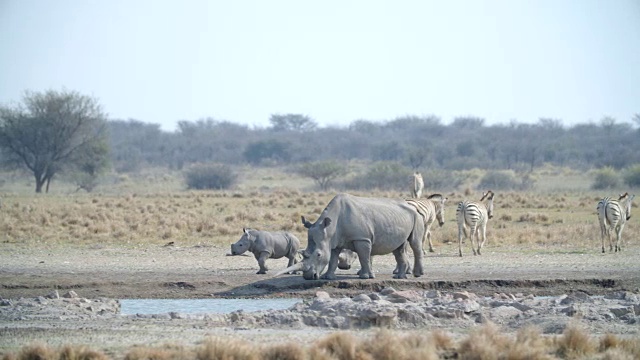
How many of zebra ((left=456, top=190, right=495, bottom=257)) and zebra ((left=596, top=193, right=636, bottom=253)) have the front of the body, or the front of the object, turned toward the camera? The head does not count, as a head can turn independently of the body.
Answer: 0

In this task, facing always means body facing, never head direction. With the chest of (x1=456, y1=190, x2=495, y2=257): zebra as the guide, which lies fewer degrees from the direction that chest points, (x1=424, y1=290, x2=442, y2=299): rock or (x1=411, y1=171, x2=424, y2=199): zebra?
the zebra

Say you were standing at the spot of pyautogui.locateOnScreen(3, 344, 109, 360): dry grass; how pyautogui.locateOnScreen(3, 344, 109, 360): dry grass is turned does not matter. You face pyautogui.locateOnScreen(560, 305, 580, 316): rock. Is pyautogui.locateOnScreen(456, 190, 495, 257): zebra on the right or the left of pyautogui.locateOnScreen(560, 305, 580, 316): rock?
left

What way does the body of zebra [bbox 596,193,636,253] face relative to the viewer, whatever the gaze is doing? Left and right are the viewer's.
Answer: facing away from the viewer and to the right of the viewer

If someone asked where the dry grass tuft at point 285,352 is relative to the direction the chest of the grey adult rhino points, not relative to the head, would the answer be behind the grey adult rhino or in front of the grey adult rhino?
in front

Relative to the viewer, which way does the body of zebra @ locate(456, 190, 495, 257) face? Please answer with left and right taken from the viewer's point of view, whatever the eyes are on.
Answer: facing away from the viewer and to the right of the viewer

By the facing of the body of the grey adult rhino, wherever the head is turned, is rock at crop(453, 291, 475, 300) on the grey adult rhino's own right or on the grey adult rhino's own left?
on the grey adult rhino's own left

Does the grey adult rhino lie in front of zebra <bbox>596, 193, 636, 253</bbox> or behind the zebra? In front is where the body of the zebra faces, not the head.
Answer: behind

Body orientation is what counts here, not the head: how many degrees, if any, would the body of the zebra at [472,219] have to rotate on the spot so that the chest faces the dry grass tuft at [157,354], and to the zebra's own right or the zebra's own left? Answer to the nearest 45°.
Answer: approximately 135° to the zebra's own right

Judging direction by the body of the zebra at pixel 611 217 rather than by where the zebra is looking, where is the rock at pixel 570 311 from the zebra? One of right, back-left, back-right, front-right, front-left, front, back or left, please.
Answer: back-right

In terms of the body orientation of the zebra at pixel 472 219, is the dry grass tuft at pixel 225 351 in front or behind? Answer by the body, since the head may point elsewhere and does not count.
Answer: behind

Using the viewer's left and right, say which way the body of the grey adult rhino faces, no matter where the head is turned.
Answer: facing the viewer and to the left of the viewer
